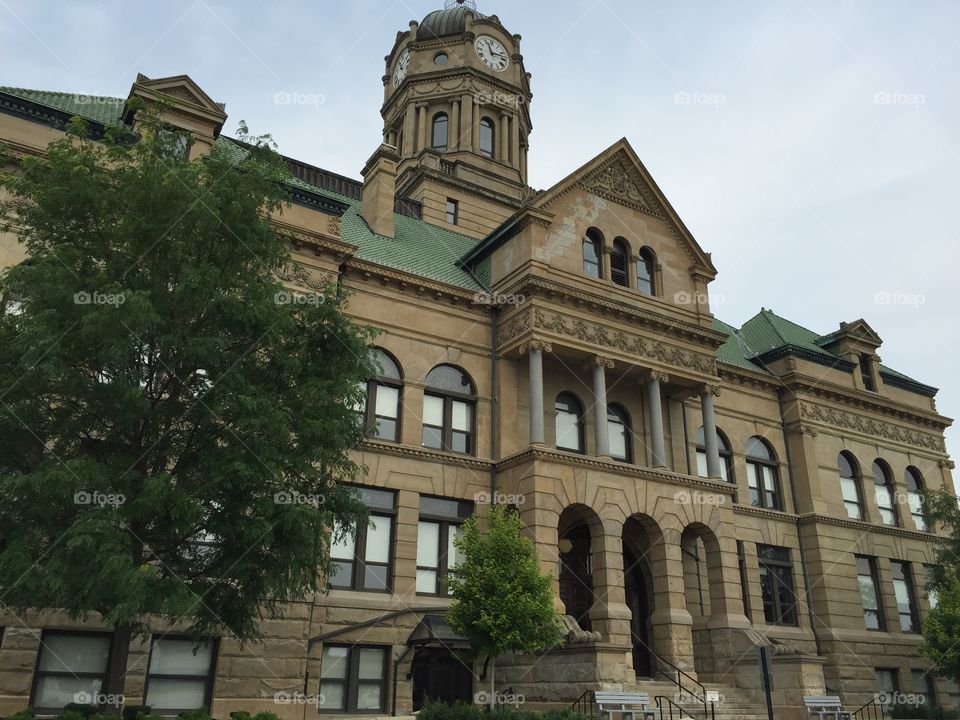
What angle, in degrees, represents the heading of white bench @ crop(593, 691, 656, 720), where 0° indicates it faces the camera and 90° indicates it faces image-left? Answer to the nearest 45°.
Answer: approximately 315°

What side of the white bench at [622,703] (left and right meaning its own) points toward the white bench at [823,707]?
left

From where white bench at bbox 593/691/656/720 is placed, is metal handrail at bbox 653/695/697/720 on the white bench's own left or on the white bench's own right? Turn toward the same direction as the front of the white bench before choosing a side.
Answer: on the white bench's own left

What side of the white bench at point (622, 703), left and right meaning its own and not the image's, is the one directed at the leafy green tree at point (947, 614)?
left
